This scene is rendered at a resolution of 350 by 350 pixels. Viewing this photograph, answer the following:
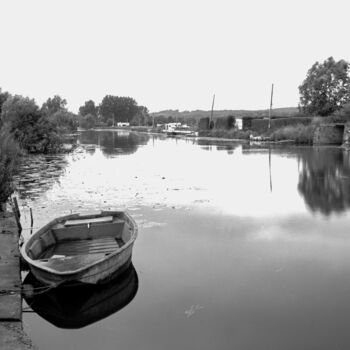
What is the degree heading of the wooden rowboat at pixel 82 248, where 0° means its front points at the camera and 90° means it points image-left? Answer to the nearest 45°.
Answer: approximately 45°

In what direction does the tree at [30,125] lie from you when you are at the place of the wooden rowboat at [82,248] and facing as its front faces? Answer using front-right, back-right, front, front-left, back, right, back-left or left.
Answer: back-right

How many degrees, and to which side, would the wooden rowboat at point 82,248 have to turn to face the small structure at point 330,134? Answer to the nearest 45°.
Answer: approximately 180°

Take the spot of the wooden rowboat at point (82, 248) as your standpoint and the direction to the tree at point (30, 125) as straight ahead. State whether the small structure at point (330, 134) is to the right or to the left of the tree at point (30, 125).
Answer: right

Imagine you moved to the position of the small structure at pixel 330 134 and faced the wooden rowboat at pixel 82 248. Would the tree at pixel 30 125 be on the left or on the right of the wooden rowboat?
right
